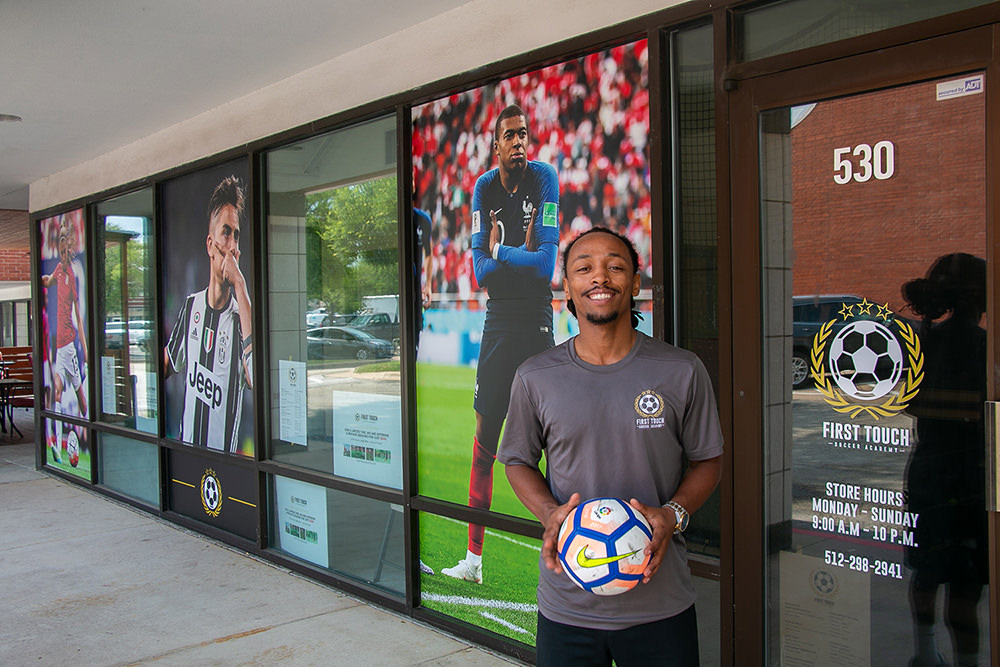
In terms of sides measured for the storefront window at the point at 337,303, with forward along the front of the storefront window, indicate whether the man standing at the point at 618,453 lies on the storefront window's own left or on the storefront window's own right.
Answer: on the storefront window's own left

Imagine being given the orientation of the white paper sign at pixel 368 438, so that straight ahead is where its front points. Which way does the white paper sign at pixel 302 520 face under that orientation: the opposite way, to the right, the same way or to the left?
the same way

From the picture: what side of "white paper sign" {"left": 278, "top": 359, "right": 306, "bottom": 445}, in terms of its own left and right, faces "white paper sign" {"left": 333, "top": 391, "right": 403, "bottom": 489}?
left

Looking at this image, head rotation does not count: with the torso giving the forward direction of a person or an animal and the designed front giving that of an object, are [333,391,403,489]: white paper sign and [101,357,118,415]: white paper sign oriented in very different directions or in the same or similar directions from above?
same or similar directions

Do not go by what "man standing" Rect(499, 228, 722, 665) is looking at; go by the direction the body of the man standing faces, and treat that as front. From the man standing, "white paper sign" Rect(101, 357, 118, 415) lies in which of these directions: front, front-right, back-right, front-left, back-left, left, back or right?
back-right

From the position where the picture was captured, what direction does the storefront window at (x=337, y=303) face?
facing the viewer and to the left of the viewer

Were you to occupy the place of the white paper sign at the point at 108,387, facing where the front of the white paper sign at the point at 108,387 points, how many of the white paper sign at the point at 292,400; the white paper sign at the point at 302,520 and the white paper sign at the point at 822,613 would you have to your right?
0

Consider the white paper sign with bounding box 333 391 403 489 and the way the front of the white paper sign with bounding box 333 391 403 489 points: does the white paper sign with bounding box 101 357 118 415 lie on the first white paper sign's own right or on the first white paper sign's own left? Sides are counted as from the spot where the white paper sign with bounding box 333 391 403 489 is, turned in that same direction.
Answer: on the first white paper sign's own right

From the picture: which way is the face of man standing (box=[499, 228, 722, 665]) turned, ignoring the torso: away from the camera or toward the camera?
toward the camera

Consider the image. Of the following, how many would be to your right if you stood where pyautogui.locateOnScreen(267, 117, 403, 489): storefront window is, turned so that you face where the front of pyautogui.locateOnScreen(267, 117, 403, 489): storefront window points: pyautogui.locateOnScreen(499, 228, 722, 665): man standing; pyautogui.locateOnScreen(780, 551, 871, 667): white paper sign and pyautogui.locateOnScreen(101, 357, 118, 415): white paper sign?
1

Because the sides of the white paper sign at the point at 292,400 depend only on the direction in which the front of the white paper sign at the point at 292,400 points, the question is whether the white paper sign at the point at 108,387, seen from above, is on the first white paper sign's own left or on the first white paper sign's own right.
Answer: on the first white paper sign's own right

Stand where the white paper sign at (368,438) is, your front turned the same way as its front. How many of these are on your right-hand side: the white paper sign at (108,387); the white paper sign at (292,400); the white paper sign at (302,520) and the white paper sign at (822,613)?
3

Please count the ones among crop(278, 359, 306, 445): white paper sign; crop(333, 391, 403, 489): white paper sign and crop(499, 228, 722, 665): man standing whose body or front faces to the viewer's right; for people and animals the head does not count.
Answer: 0

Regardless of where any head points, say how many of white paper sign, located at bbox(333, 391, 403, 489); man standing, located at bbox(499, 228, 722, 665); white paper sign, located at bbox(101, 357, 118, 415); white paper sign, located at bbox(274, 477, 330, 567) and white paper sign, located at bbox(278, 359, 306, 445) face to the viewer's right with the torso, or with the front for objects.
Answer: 0

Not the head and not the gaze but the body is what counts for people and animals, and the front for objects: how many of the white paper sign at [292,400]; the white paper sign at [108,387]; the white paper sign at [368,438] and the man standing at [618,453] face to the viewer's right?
0

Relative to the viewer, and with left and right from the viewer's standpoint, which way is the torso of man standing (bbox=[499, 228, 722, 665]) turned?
facing the viewer

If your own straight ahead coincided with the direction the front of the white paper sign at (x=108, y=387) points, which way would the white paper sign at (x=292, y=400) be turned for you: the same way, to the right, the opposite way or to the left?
the same way

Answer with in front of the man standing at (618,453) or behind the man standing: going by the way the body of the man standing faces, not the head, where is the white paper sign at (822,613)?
behind
